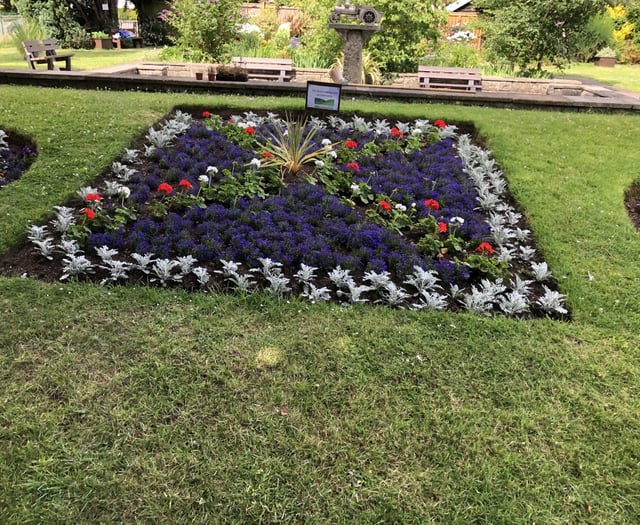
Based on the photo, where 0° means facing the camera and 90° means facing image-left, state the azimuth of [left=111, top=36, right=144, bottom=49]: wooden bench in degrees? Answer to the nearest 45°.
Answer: approximately 0°

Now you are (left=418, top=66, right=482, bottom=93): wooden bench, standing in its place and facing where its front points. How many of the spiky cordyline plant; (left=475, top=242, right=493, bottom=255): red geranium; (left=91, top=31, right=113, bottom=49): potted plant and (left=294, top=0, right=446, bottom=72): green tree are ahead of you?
2

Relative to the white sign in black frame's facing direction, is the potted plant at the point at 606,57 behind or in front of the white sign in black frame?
behind

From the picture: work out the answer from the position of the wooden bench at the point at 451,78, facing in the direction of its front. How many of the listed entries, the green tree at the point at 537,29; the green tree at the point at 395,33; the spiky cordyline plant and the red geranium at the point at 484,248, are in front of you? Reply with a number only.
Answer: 2

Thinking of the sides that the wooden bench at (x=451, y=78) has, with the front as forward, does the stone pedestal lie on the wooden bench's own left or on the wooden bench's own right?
on the wooden bench's own right

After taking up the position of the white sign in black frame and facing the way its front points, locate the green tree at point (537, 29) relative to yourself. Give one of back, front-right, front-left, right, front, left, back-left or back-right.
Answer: back-left
